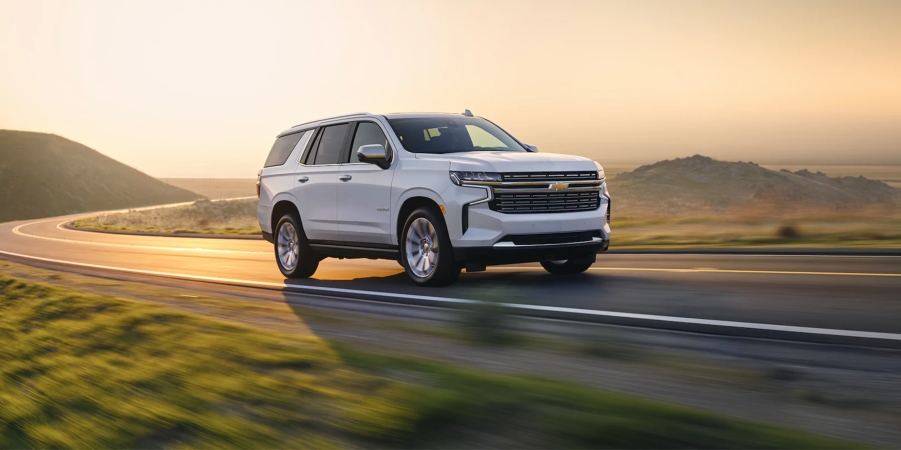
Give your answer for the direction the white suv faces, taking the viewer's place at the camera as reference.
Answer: facing the viewer and to the right of the viewer
